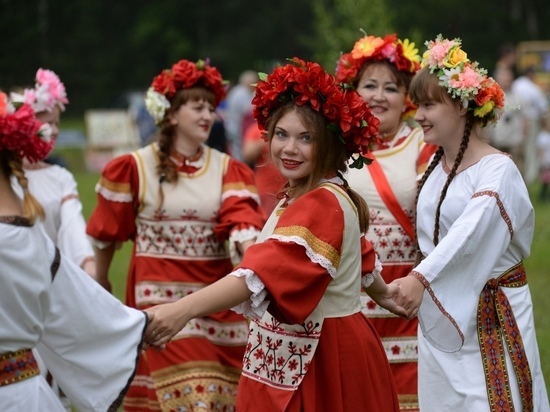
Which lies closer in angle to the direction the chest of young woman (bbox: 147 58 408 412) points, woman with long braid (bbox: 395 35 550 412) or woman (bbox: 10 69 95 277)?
the woman

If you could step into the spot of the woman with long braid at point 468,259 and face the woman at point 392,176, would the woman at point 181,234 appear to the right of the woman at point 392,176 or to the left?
left

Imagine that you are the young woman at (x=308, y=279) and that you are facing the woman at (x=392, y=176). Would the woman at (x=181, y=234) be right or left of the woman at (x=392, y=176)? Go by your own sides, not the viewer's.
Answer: left

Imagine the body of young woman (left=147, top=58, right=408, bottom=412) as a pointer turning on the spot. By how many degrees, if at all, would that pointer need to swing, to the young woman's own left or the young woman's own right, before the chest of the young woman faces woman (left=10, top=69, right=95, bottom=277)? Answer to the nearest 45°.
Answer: approximately 45° to the young woman's own right

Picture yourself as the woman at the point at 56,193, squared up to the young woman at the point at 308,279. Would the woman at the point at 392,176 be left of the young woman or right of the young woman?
left
